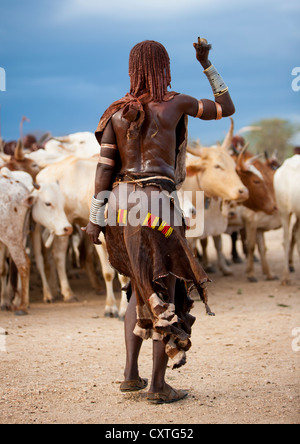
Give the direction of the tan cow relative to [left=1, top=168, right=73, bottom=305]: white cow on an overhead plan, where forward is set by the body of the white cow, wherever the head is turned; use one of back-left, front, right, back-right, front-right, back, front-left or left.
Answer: front-left

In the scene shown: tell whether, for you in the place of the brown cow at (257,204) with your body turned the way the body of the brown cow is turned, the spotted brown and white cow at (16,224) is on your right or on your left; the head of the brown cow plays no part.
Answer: on your right

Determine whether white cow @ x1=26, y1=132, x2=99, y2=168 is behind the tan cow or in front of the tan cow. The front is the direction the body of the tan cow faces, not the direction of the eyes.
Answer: behind

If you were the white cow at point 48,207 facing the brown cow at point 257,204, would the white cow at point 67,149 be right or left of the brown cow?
left

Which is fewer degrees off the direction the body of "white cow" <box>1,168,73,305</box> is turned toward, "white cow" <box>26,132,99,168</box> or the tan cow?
the tan cow
